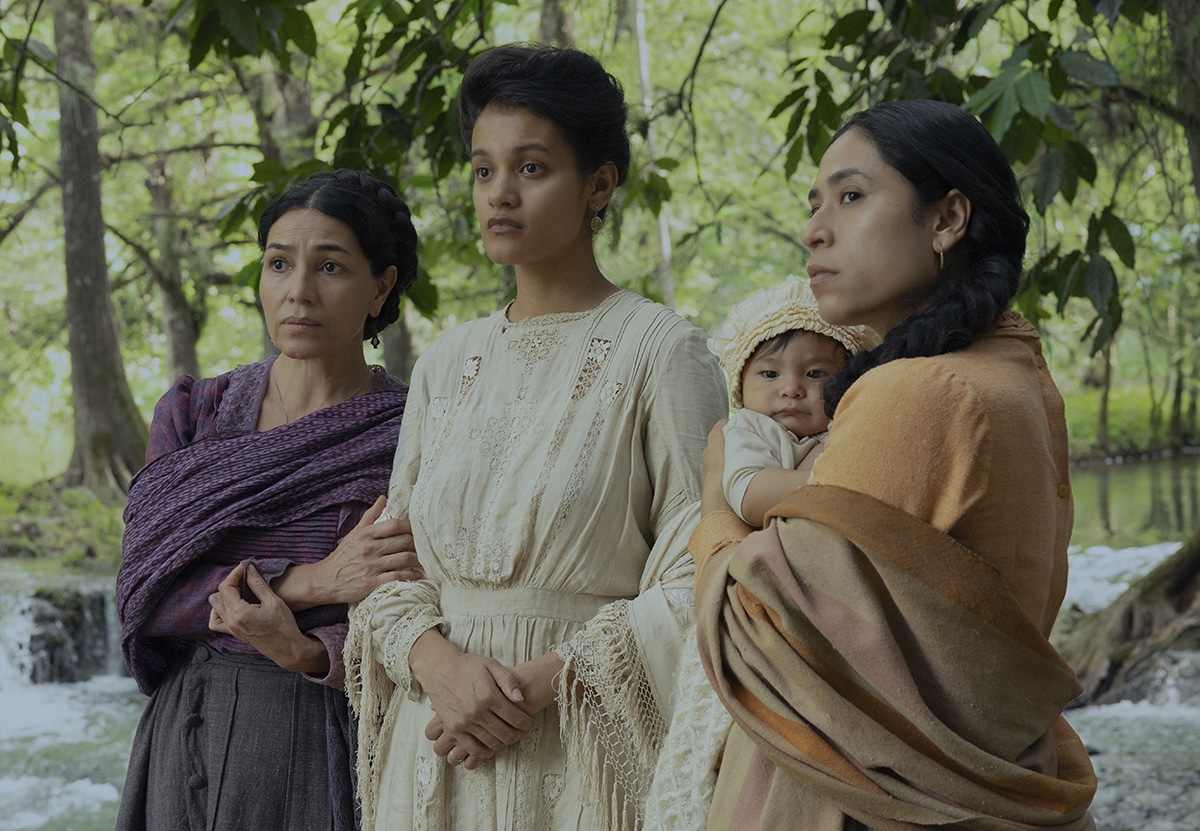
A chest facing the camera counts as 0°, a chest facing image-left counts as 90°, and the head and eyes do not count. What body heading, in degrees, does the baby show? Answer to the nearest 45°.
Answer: approximately 315°

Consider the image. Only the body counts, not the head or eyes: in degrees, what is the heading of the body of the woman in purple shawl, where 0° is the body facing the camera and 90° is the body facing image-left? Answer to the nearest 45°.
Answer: approximately 45°

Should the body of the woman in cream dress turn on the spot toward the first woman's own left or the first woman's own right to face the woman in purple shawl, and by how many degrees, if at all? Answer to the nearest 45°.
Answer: approximately 90° to the first woman's own right

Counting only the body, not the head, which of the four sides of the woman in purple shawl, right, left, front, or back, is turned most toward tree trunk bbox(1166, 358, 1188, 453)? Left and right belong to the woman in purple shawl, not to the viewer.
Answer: back

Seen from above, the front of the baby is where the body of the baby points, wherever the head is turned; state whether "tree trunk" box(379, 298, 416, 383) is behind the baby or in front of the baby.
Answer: behind

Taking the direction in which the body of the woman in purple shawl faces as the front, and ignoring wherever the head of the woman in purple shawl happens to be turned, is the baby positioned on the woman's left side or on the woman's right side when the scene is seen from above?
on the woman's left side

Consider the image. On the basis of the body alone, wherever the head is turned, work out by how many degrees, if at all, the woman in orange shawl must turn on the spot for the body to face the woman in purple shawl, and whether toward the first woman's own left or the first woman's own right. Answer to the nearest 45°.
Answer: approximately 45° to the first woman's own right

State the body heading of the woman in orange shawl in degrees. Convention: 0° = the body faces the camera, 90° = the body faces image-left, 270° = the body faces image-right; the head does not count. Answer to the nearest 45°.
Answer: approximately 90°

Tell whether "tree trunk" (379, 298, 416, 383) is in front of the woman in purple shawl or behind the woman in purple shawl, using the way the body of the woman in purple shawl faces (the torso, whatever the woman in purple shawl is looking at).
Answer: behind

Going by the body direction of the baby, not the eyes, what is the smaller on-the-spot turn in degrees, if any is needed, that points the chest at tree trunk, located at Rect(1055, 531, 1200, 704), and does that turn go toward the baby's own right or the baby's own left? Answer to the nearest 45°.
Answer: approximately 135° to the baby's own left

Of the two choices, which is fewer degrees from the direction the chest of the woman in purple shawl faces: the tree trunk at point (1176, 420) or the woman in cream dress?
the woman in cream dress

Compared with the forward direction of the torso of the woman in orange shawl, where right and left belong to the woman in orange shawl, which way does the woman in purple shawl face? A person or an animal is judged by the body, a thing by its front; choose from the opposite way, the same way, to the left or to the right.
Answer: to the left
